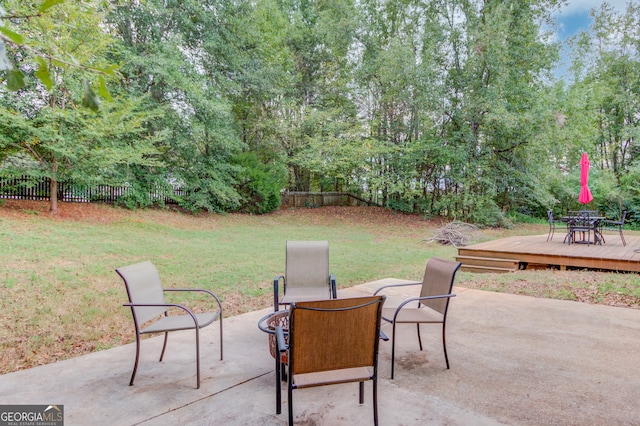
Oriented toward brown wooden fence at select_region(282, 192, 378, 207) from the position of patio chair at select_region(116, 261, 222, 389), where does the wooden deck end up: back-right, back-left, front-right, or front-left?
front-right

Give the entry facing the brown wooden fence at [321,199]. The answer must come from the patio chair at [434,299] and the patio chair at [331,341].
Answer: the patio chair at [331,341]

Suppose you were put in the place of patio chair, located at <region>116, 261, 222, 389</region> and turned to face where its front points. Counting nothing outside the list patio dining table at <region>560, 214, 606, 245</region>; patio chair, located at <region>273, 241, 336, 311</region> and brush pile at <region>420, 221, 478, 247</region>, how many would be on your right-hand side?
0

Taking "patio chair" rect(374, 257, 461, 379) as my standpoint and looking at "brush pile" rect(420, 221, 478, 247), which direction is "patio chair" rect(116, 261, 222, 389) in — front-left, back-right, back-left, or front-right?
back-left

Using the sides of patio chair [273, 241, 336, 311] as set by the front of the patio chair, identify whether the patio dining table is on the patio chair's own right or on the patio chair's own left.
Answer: on the patio chair's own left

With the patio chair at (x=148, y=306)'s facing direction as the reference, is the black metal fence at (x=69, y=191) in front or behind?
behind

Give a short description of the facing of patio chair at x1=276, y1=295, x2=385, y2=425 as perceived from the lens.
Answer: facing away from the viewer

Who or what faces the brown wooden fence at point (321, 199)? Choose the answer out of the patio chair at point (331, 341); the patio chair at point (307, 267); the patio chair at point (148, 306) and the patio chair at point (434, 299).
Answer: the patio chair at point (331, 341)

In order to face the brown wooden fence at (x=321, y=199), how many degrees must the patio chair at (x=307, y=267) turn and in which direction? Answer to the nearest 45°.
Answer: approximately 180°

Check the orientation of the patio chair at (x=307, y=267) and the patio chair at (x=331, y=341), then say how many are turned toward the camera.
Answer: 1

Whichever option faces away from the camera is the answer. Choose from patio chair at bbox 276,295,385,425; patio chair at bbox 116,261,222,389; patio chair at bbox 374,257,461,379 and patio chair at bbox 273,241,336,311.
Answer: patio chair at bbox 276,295,385,425

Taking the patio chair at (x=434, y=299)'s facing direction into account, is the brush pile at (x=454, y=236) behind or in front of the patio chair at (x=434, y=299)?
behind

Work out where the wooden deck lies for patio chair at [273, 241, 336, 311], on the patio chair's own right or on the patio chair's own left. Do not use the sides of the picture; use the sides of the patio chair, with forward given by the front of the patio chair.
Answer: on the patio chair's own left

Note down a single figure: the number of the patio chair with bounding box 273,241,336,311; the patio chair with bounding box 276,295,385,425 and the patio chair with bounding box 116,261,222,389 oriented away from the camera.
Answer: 1

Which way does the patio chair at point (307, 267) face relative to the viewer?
toward the camera

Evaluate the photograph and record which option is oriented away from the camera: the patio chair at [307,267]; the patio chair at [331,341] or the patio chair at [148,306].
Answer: the patio chair at [331,341]

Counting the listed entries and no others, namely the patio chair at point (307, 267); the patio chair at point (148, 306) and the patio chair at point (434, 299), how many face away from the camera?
0

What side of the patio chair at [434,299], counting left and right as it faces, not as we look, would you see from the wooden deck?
back

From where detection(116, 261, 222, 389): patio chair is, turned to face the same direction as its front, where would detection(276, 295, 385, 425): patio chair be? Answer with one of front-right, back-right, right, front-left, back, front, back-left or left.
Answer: front

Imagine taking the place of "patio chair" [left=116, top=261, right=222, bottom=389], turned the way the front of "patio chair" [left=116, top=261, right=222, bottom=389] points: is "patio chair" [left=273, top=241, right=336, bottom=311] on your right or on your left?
on your left

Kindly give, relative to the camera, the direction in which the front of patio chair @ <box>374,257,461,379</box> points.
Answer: facing the viewer and to the left of the viewer

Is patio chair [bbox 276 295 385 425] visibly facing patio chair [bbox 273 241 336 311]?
yes

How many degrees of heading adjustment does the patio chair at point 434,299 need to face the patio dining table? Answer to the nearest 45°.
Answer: approximately 180°

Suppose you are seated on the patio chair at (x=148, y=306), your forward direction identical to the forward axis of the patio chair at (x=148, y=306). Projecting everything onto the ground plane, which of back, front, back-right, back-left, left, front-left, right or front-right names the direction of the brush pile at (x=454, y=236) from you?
left
